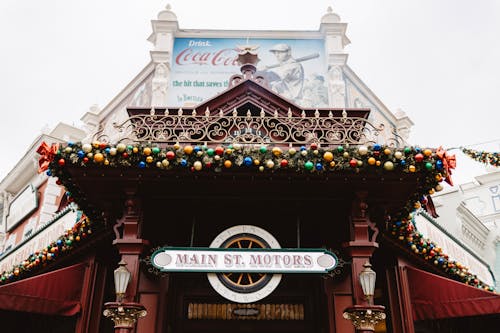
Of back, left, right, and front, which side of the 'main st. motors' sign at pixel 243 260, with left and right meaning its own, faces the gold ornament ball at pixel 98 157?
right

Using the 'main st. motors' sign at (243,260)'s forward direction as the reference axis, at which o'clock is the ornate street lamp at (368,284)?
The ornate street lamp is roughly at 9 o'clock from the 'main st. motors' sign.

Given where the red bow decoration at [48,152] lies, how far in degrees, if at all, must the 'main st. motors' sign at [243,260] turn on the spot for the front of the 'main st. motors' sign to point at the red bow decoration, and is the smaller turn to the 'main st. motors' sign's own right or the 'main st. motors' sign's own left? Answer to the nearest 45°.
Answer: approximately 90° to the 'main st. motors' sign's own right

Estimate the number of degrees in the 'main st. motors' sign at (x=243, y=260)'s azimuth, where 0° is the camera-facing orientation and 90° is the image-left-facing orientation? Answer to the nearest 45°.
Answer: approximately 0°

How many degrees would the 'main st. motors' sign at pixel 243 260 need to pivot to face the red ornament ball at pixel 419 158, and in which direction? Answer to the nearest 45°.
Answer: approximately 90° to its left

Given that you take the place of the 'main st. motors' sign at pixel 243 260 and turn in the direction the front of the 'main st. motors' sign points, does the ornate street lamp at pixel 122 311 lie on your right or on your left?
on your right

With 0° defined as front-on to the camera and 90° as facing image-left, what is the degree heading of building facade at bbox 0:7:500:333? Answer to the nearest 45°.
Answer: approximately 0°
